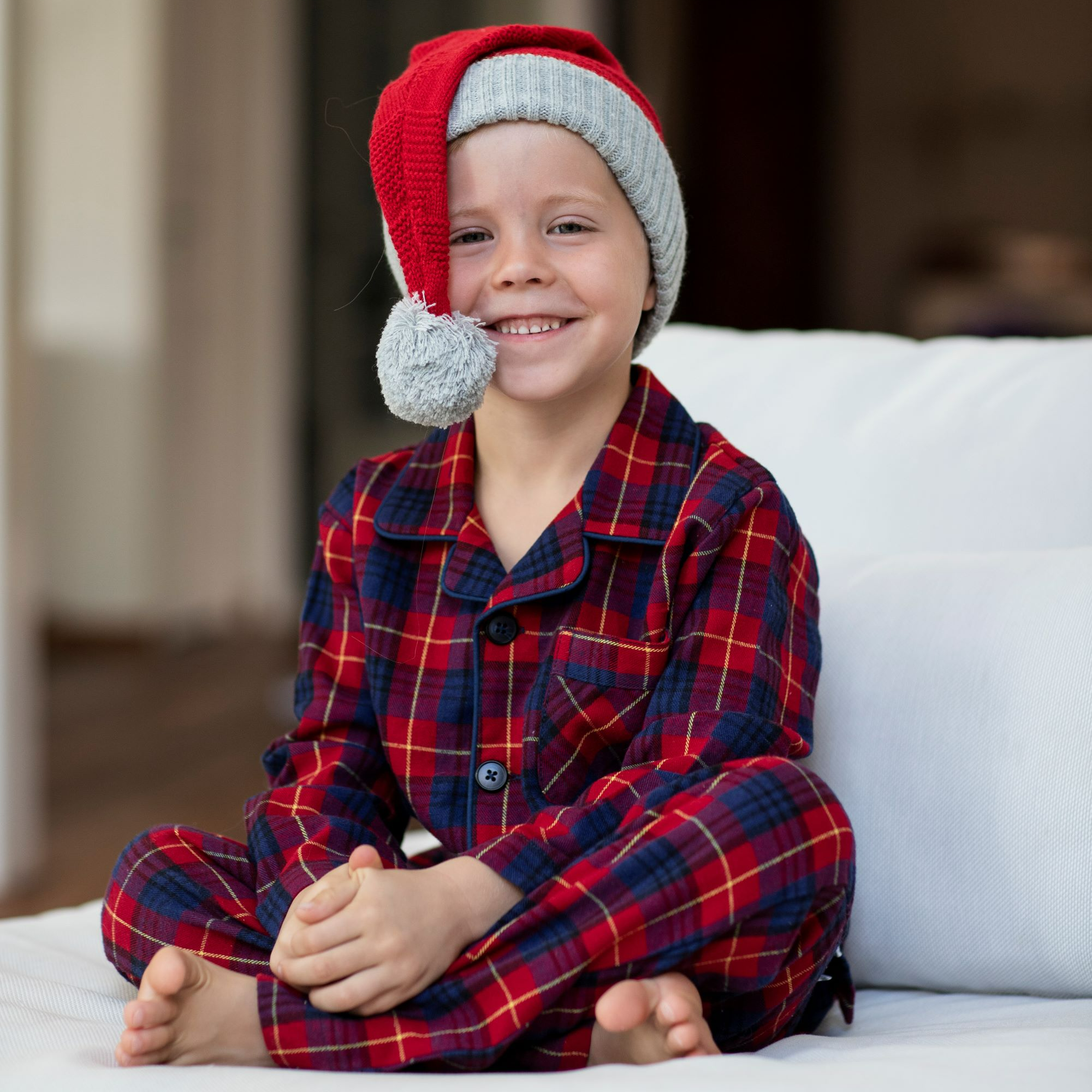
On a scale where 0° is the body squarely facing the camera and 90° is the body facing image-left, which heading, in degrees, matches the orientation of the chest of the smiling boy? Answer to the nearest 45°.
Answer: approximately 45°
